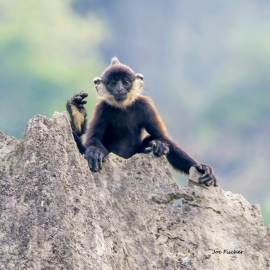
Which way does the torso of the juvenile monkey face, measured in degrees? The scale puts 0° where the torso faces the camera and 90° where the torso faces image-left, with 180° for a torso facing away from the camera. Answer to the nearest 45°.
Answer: approximately 0°
